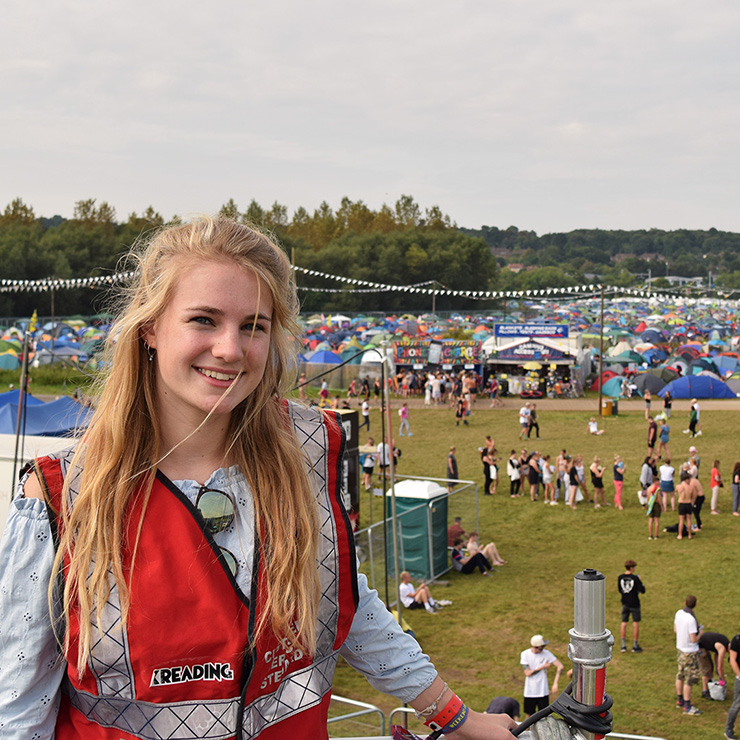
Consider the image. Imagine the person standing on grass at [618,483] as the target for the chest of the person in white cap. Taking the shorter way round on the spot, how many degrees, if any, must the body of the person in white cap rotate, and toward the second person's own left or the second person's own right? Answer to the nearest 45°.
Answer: approximately 180°

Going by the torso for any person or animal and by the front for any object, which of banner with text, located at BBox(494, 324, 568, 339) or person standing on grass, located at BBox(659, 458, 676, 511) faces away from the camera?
the person standing on grass

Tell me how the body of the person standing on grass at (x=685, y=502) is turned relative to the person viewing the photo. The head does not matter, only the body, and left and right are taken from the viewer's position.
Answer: facing away from the viewer

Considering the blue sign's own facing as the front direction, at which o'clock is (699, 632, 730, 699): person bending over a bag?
The person bending over a bag is roughly at 12 o'clock from the blue sign.

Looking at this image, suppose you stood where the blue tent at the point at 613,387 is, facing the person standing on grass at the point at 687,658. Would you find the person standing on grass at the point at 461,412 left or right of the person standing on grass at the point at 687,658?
right

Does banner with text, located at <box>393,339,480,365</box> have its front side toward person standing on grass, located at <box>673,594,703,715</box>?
yes

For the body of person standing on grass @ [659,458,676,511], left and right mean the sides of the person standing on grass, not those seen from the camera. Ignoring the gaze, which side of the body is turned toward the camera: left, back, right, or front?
back

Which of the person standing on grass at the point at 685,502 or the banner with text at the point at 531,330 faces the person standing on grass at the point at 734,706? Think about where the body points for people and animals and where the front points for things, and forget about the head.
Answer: the banner with text

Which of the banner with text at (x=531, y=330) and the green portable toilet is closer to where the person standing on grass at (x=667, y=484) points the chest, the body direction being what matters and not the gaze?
the banner with text

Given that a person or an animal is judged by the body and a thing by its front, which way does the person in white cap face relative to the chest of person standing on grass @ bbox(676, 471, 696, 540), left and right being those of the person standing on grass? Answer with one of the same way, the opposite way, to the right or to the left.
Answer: the opposite way

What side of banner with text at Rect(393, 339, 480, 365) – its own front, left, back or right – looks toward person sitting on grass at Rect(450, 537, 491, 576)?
front
